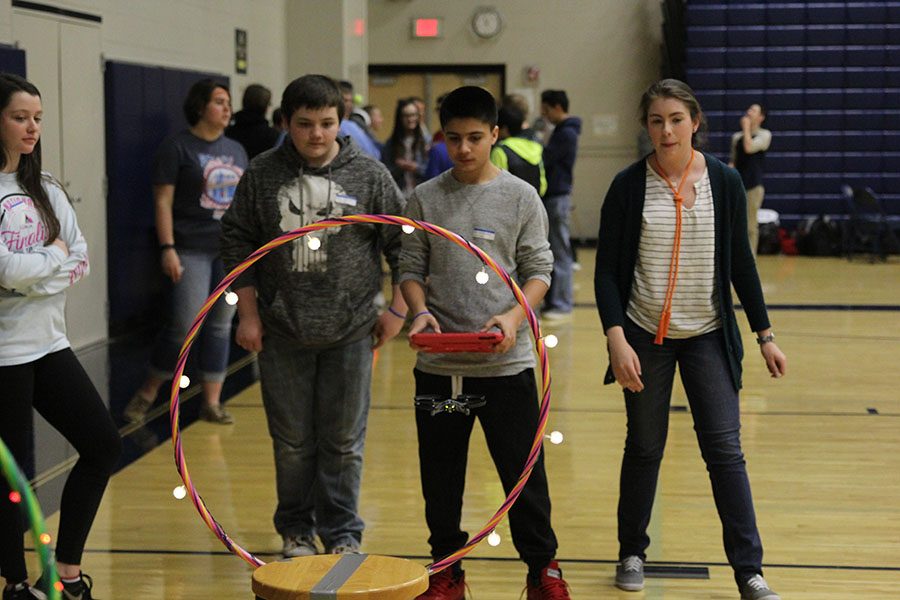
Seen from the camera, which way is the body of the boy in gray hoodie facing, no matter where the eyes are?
toward the camera

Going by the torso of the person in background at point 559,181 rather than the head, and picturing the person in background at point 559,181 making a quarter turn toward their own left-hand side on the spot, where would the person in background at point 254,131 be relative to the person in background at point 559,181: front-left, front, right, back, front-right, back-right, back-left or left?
front-right

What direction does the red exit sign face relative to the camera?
toward the camera

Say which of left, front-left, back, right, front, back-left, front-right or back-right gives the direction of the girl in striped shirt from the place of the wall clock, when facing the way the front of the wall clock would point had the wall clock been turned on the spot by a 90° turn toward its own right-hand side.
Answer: left

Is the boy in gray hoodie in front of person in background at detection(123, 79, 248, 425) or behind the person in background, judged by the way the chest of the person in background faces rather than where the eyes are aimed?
in front

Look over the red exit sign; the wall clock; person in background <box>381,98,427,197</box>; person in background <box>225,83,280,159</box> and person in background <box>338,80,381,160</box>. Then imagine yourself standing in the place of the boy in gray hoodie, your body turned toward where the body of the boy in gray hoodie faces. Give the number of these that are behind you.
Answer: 5

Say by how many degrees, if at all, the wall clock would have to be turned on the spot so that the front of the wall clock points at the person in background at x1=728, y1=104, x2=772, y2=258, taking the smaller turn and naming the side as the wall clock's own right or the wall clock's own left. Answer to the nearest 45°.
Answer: approximately 45° to the wall clock's own left

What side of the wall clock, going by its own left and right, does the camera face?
front

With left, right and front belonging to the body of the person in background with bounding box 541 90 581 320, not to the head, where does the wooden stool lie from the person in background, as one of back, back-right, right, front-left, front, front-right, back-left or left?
left

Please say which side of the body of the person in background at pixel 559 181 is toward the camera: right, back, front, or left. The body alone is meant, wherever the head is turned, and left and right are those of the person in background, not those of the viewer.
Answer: left
